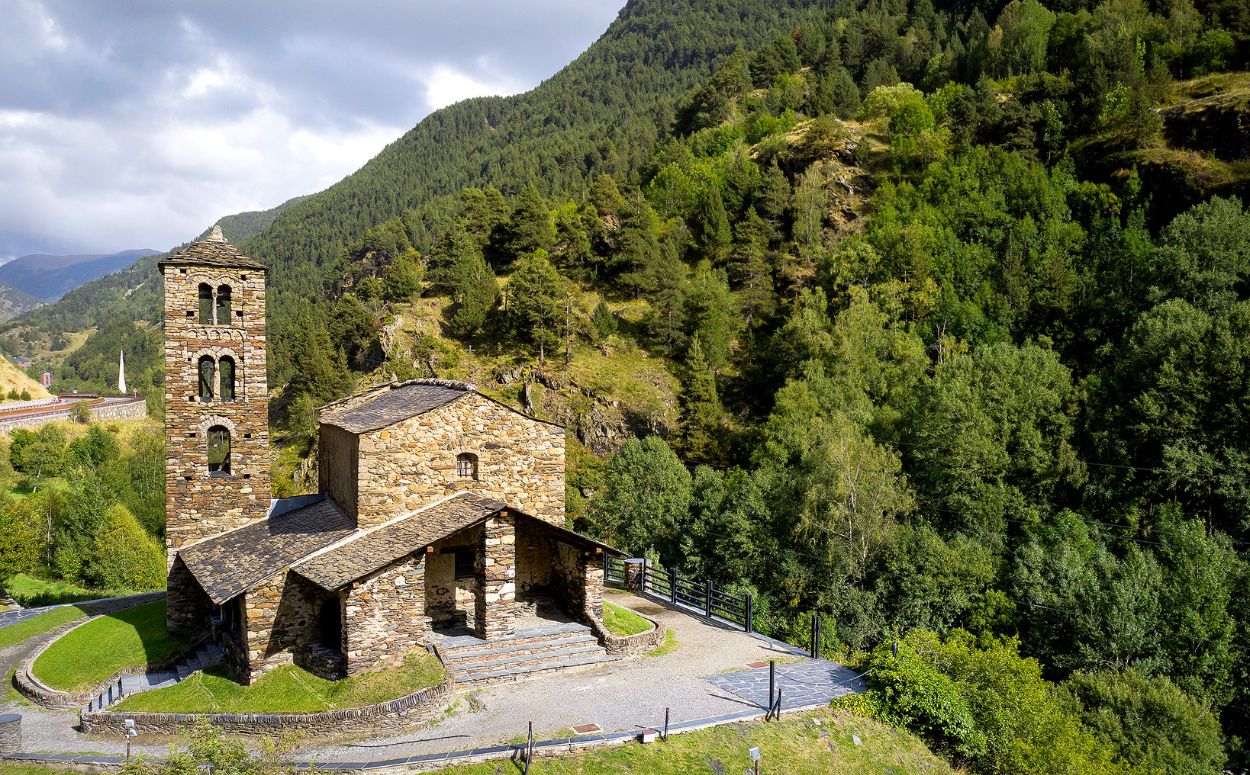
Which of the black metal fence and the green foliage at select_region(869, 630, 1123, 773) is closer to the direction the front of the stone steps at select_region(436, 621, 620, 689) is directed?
the green foliage

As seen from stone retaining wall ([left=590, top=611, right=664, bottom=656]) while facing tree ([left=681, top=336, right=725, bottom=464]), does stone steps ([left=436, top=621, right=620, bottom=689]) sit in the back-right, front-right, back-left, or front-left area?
back-left

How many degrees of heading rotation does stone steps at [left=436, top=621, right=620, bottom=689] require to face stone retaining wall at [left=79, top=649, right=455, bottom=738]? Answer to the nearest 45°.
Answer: approximately 90° to its right

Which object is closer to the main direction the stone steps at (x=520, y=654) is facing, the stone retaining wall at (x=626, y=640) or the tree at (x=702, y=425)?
the stone retaining wall

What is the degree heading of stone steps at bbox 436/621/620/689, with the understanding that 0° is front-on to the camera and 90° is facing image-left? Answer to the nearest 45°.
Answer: approximately 315°

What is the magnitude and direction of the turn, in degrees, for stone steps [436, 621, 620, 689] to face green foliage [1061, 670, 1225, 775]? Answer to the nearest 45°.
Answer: approximately 45° to its left

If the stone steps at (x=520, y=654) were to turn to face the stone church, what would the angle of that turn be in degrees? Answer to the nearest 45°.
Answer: approximately 180°

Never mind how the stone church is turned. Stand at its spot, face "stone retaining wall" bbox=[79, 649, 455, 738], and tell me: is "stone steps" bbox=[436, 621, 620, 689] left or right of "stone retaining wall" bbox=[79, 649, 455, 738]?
left

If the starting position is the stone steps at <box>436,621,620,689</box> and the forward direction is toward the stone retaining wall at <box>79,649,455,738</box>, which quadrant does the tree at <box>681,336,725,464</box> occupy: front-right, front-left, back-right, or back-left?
back-right

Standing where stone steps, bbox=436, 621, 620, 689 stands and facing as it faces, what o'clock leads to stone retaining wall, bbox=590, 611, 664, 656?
The stone retaining wall is roughly at 10 o'clock from the stone steps.

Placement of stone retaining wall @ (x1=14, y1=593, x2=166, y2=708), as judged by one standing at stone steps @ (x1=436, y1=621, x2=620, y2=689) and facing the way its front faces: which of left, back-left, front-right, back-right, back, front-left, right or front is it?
back-right
